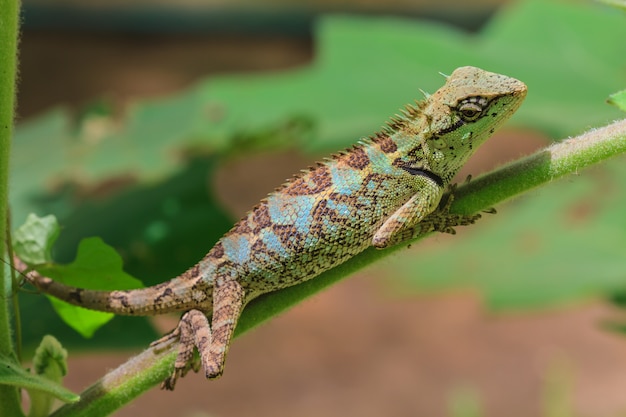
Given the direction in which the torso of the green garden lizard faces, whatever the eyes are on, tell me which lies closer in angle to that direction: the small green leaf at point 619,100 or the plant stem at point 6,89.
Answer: the small green leaf

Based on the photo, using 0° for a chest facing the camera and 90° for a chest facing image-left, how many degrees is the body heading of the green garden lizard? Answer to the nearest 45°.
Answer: approximately 270°

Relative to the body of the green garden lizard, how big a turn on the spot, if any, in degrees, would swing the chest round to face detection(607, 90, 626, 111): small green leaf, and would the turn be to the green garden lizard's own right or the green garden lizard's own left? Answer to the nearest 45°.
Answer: approximately 45° to the green garden lizard's own right

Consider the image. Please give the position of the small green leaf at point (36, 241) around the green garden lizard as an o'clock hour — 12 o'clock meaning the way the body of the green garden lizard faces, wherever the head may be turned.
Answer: The small green leaf is roughly at 5 o'clock from the green garden lizard.

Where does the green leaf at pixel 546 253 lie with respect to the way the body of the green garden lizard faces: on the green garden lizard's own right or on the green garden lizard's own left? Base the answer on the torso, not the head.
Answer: on the green garden lizard's own left

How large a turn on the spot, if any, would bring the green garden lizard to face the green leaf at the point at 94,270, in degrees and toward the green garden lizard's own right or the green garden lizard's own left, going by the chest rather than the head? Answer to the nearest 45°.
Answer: approximately 135° to the green garden lizard's own right

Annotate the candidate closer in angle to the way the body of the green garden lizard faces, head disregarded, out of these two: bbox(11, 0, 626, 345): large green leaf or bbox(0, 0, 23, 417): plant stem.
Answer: the large green leaf

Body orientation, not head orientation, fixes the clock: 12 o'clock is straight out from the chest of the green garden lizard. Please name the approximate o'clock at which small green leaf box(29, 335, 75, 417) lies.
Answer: The small green leaf is roughly at 5 o'clock from the green garden lizard.

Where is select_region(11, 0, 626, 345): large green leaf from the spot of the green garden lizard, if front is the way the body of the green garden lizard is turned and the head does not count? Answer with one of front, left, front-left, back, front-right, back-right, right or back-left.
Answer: left
